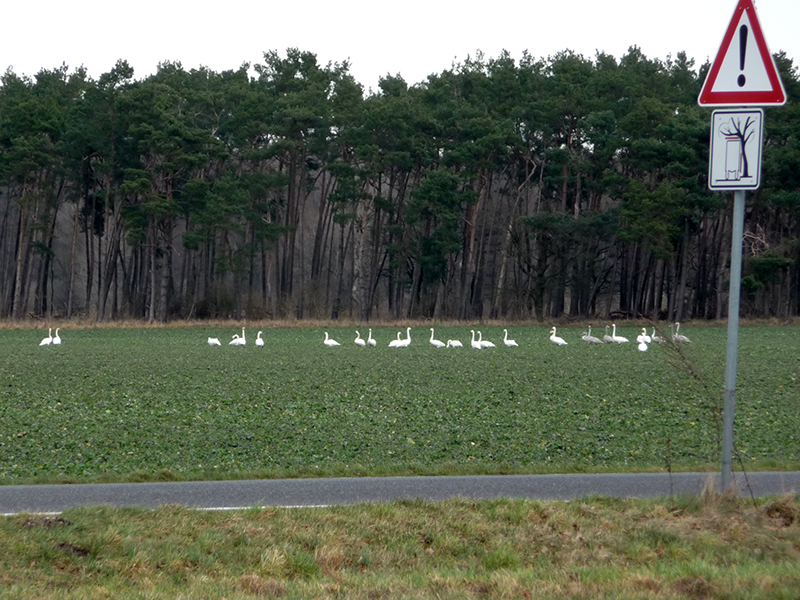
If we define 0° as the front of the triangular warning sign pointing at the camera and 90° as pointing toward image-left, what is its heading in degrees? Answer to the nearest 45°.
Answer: approximately 45°
